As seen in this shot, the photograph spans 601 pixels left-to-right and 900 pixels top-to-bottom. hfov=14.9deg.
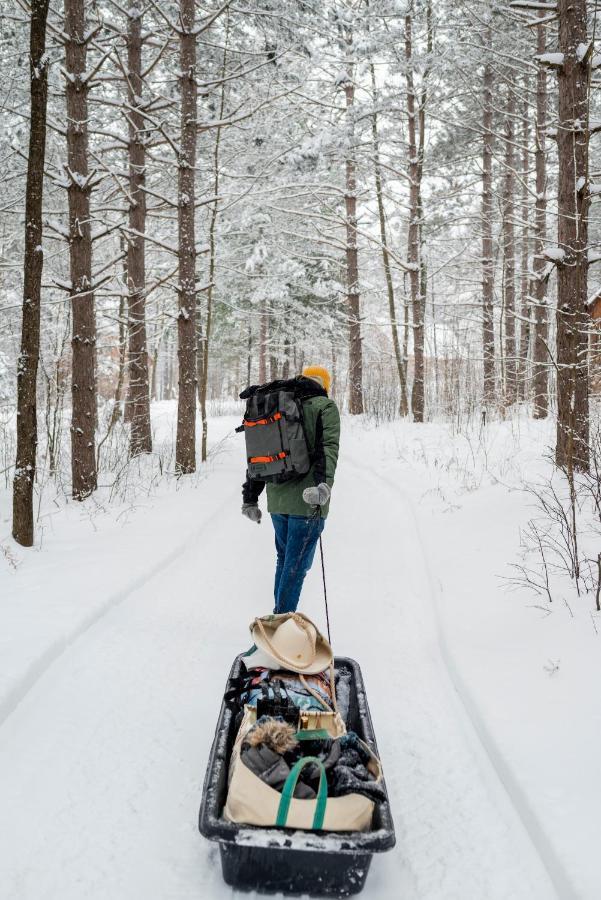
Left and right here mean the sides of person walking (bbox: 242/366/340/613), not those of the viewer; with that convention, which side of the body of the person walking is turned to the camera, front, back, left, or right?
back

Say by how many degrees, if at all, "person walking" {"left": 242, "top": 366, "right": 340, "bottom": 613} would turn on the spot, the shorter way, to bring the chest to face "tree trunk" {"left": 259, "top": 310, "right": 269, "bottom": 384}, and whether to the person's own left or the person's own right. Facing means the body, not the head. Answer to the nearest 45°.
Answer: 0° — they already face it

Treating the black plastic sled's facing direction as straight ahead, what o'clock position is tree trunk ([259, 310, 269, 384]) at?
The tree trunk is roughly at 12 o'clock from the black plastic sled.

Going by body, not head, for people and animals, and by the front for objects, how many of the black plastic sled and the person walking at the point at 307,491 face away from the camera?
2

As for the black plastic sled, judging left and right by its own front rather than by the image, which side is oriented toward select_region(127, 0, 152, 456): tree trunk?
front

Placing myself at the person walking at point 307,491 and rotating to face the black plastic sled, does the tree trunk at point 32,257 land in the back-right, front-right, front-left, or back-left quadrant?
back-right

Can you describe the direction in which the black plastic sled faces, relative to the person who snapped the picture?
facing away from the viewer
